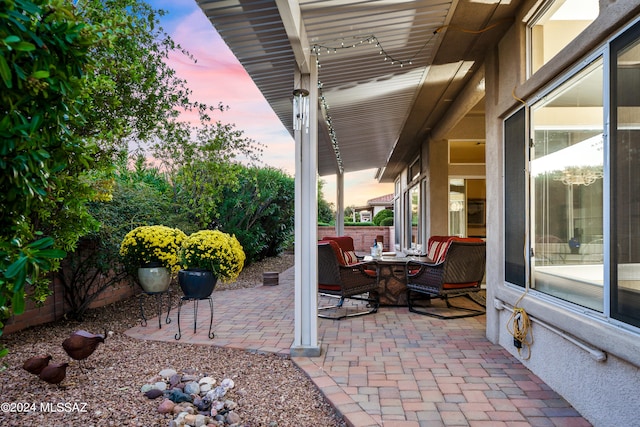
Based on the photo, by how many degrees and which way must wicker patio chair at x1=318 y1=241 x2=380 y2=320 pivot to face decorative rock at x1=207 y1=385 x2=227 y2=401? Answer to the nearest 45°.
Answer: approximately 135° to its right

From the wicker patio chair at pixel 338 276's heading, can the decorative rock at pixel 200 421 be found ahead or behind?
behind

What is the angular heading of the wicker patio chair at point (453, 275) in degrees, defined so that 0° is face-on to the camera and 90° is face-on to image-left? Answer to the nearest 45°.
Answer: approximately 135°

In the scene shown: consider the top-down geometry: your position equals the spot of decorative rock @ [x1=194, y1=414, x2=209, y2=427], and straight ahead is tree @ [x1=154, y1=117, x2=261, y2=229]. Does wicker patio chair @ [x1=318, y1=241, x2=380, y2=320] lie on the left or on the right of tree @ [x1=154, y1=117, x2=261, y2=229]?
right

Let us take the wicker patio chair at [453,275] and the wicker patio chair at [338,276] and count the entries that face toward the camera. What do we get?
0

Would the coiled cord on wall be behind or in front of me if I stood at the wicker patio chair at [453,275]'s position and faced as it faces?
behind

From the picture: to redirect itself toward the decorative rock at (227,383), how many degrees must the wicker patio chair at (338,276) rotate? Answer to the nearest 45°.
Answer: approximately 135° to its right

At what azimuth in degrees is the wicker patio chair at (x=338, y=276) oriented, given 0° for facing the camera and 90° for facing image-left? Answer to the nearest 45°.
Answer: approximately 225°

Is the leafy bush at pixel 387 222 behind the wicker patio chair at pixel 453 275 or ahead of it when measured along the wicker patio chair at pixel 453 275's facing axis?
ahead

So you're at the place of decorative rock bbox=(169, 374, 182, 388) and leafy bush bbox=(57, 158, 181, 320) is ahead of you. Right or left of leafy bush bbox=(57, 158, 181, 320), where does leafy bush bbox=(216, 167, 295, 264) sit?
right

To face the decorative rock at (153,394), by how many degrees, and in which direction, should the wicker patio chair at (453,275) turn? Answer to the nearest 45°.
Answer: approximately 90° to its left

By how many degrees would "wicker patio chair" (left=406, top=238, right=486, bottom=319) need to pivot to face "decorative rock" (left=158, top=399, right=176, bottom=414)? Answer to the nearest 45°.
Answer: approximately 90° to its left

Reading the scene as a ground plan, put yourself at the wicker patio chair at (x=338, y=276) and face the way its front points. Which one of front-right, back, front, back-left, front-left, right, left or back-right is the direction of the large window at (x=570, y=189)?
right
